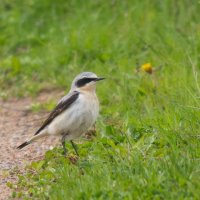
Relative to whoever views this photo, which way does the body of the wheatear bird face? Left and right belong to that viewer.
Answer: facing to the right of the viewer

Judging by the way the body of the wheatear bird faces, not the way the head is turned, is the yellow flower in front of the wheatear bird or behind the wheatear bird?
in front
